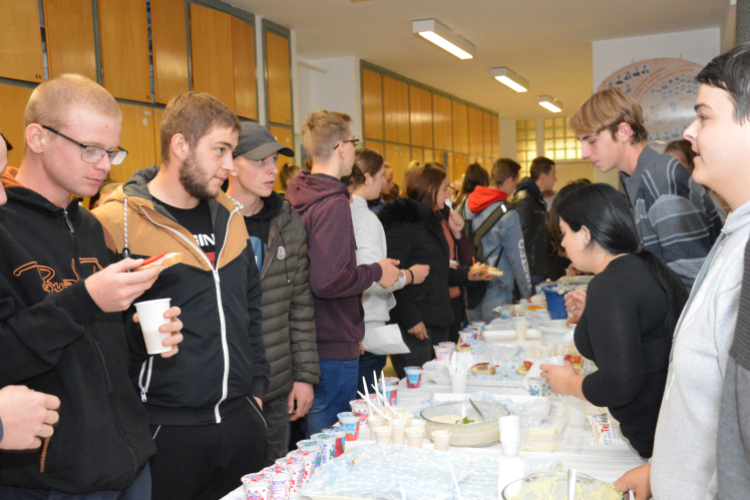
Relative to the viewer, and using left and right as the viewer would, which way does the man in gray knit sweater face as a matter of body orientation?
facing to the left of the viewer

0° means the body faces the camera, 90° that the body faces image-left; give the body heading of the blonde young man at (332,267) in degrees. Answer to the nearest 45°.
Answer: approximately 270°

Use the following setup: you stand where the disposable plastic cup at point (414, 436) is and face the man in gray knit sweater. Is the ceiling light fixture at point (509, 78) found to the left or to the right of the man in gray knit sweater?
left

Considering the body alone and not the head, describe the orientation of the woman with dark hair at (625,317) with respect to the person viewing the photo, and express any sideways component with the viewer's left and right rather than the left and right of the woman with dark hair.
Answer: facing to the left of the viewer

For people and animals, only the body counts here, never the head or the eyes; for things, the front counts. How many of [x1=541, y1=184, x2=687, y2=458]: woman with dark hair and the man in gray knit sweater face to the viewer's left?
2

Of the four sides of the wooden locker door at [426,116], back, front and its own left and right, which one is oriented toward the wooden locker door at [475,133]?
left

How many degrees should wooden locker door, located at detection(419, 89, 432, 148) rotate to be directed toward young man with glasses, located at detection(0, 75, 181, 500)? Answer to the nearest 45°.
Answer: approximately 45° to its right

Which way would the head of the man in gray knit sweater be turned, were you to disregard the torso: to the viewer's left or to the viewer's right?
to the viewer's left

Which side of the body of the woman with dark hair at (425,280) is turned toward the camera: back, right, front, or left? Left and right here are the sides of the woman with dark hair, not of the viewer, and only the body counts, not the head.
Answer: right
